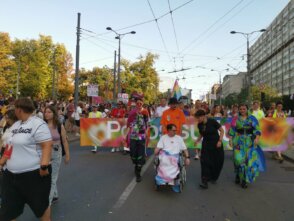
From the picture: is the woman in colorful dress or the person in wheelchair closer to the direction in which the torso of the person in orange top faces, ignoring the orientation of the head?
the person in wheelchair

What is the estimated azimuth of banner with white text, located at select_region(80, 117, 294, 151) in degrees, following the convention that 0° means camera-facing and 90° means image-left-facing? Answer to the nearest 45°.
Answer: approximately 0°

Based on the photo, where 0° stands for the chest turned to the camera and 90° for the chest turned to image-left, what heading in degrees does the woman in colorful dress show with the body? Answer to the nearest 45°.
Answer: approximately 0°

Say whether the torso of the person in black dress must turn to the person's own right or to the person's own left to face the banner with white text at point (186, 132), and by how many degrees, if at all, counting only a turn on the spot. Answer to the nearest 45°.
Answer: approximately 135° to the person's own right

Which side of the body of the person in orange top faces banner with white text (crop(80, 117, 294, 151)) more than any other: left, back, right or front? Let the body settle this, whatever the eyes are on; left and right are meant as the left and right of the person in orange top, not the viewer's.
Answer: back

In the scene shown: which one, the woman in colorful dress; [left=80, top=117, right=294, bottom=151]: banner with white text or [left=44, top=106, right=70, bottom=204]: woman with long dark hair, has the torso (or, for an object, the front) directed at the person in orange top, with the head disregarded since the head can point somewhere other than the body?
the banner with white text

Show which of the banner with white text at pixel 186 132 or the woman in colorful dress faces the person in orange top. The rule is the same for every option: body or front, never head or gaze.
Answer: the banner with white text

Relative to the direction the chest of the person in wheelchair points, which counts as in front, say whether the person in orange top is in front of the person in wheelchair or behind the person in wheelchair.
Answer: behind
